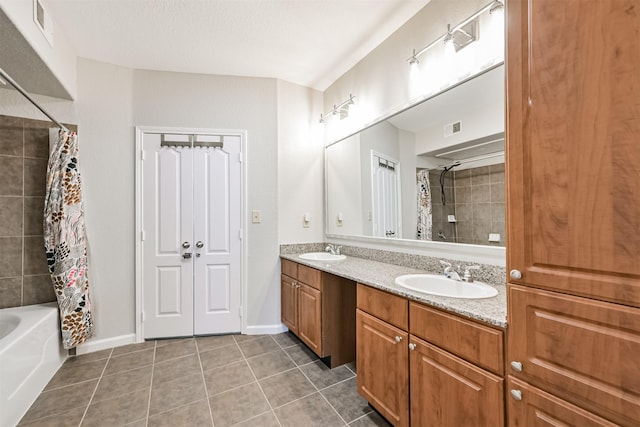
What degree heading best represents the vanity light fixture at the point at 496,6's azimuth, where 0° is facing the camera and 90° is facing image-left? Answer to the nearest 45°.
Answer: approximately 45°

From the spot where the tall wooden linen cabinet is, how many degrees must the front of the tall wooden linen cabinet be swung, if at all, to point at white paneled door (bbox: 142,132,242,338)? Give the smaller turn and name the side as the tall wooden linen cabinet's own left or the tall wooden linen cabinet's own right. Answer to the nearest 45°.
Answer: approximately 45° to the tall wooden linen cabinet's own right

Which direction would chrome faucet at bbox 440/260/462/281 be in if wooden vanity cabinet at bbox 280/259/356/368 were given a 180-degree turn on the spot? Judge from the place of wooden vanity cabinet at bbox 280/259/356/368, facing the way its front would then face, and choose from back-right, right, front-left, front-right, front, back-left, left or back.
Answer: right

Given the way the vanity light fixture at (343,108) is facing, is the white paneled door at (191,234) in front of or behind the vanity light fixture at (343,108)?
in front

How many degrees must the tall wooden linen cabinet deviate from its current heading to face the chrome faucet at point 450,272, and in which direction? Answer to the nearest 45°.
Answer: approximately 90° to its right

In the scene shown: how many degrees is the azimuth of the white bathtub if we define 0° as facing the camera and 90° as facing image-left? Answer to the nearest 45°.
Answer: approximately 315°

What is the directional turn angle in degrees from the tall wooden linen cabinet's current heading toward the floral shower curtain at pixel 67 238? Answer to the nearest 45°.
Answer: approximately 45° to its right
